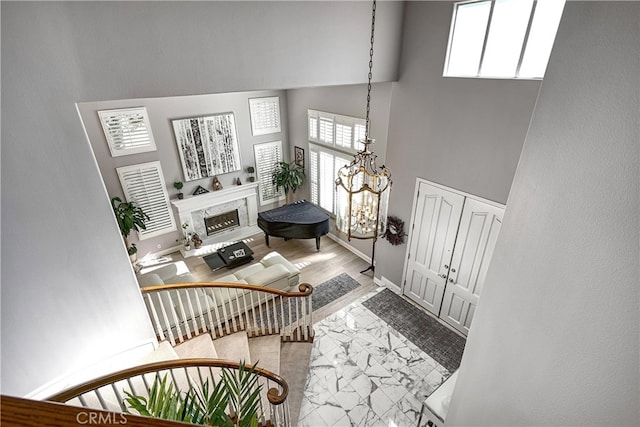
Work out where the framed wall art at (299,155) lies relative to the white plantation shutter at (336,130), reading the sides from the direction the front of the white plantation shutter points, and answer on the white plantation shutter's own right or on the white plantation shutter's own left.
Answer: on the white plantation shutter's own right

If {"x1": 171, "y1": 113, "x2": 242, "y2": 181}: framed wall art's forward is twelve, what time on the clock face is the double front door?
The double front door is roughly at 11 o'clock from the framed wall art.

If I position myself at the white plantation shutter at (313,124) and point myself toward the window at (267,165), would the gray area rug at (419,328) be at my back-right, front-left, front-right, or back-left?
back-left

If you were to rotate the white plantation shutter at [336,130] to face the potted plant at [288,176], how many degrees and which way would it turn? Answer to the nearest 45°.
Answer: approximately 90° to its right

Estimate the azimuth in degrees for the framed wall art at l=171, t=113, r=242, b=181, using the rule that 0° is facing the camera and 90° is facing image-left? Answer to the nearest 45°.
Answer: approximately 0°

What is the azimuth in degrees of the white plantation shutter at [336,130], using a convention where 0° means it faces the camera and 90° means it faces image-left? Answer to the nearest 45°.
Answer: approximately 45°

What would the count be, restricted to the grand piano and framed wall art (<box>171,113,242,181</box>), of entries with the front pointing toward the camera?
1

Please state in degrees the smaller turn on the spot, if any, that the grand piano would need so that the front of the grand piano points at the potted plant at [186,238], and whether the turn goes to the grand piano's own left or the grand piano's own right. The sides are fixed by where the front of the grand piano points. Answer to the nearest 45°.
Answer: approximately 45° to the grand piano's own left

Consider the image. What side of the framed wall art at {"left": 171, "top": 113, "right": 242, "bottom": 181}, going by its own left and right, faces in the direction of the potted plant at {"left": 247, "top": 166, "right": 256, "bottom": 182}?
left

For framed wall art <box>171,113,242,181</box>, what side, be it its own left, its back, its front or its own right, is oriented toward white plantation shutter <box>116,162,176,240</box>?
right

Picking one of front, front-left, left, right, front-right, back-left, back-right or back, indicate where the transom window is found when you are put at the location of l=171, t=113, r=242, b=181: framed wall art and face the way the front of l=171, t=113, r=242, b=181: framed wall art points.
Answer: front-left

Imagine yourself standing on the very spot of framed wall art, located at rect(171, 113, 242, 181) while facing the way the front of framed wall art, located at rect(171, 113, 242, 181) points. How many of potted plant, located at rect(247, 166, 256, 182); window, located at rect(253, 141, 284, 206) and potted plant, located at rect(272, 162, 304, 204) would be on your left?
3
